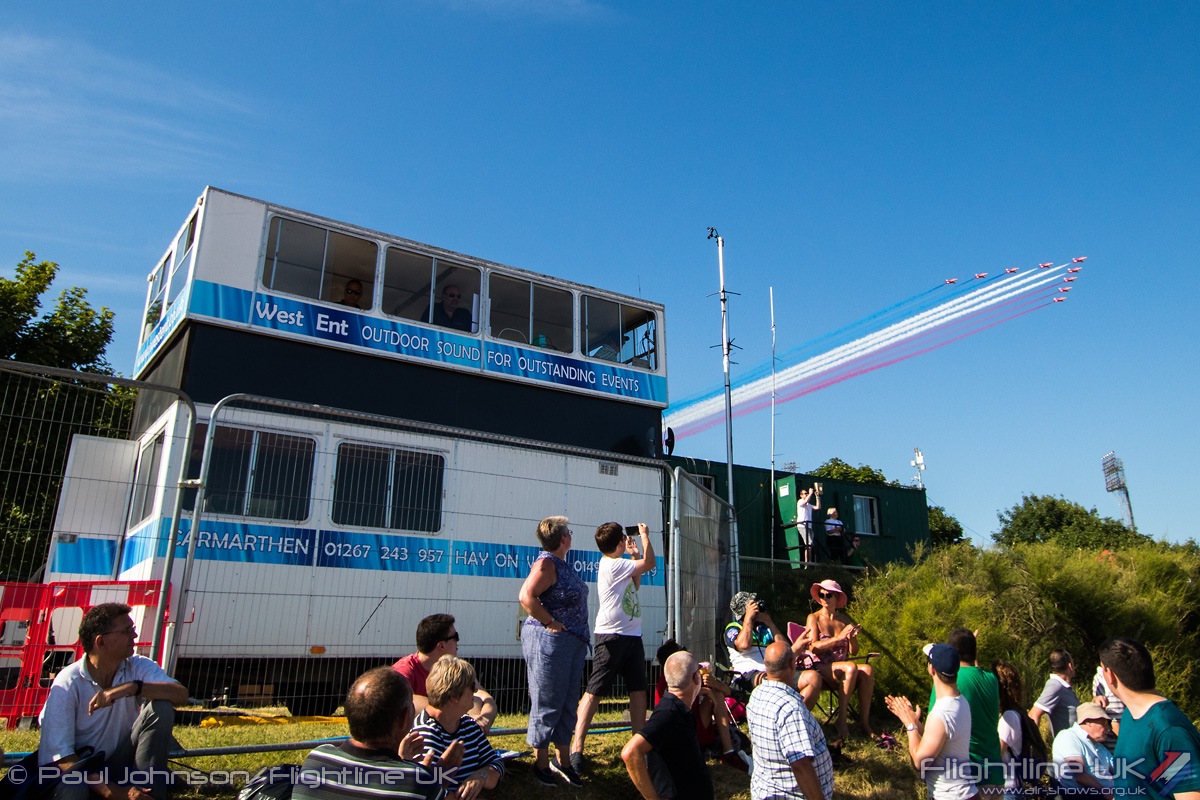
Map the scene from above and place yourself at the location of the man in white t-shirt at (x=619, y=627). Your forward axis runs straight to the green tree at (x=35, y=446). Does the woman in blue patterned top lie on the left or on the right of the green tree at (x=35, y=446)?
left

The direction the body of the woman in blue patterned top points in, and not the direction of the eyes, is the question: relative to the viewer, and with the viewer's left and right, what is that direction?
facing to the right of the viewer

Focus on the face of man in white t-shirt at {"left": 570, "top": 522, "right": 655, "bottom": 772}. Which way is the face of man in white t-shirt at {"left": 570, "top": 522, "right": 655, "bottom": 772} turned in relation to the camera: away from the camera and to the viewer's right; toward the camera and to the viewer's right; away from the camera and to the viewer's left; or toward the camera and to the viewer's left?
away from the camera and to the viewer's right

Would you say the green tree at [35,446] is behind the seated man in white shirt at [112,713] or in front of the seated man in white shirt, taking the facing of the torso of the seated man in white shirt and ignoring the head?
behind

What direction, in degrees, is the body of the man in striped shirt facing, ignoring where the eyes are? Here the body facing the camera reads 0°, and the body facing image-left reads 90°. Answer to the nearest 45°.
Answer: approximately 225°

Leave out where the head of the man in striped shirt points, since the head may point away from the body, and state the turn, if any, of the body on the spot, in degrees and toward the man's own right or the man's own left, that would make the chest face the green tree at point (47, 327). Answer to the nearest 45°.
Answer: approximately 90° to the man's own left

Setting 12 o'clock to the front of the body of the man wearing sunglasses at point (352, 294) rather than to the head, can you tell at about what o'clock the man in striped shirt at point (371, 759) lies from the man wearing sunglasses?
The man in striped shirt is roughly at 12 o'clock from the man wearing sunglasses.

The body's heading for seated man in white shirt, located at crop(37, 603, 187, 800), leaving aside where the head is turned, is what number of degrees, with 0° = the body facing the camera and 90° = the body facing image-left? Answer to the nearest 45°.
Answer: approximately 315°

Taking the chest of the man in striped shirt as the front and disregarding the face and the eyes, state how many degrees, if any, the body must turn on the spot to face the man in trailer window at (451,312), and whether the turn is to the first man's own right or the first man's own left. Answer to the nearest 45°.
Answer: approximately 45° to the first man's own left

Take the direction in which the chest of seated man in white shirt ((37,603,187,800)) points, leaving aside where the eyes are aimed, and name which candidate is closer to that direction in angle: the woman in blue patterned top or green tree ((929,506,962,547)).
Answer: the woman in blue patterned top
